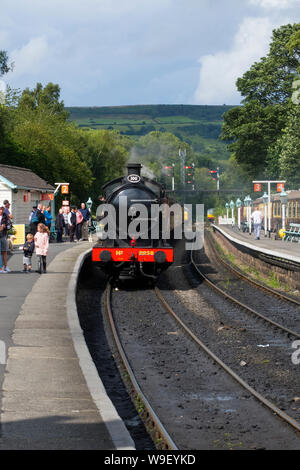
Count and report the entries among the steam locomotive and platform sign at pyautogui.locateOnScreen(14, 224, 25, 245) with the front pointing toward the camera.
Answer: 2

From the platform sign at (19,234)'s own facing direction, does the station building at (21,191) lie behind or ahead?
behind

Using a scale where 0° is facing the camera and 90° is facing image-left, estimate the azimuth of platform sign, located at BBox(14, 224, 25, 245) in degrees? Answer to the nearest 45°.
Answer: approximately 0°

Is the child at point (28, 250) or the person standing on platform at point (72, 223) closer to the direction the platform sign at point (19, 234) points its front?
the child

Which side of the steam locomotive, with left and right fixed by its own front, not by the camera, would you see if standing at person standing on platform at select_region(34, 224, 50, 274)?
right

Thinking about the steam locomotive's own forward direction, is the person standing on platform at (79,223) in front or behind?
behind

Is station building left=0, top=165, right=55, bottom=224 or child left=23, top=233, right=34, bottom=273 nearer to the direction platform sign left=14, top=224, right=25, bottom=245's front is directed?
the child

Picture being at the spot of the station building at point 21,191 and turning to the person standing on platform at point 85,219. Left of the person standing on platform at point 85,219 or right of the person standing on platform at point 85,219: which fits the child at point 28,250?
right

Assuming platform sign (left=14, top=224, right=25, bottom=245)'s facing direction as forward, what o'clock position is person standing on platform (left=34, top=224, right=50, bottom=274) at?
The person standing on platform is roughly at 12 o'clock from the platform sign.
